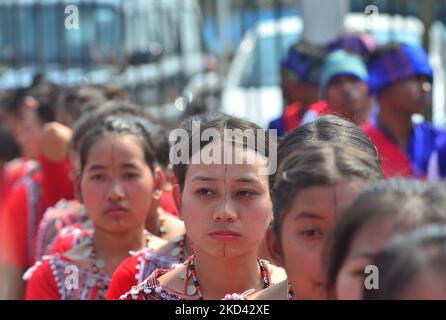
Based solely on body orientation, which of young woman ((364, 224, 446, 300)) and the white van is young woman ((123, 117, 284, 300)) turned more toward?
the young woman

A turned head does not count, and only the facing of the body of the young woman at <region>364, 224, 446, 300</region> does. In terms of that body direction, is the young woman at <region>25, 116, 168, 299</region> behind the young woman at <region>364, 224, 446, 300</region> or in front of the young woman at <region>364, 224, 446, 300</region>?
behind

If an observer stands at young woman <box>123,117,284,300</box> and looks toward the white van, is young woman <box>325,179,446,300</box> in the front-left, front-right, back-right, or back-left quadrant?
back-right

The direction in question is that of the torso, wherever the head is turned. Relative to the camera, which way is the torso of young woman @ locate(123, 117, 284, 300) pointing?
toward the camera

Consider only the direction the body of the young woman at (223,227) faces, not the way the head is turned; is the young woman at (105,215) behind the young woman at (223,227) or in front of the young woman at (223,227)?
behind

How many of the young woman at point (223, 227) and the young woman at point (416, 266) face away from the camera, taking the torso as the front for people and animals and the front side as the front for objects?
0

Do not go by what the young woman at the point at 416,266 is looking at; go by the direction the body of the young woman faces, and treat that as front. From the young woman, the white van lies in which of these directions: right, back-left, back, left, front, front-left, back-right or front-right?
back-left

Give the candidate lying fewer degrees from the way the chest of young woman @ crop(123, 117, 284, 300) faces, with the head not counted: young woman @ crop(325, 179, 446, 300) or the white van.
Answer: the young woman

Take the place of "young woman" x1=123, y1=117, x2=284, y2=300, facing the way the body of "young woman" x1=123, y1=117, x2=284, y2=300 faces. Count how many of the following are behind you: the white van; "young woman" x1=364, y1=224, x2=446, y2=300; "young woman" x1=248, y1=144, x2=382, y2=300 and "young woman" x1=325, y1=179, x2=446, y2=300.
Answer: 1
